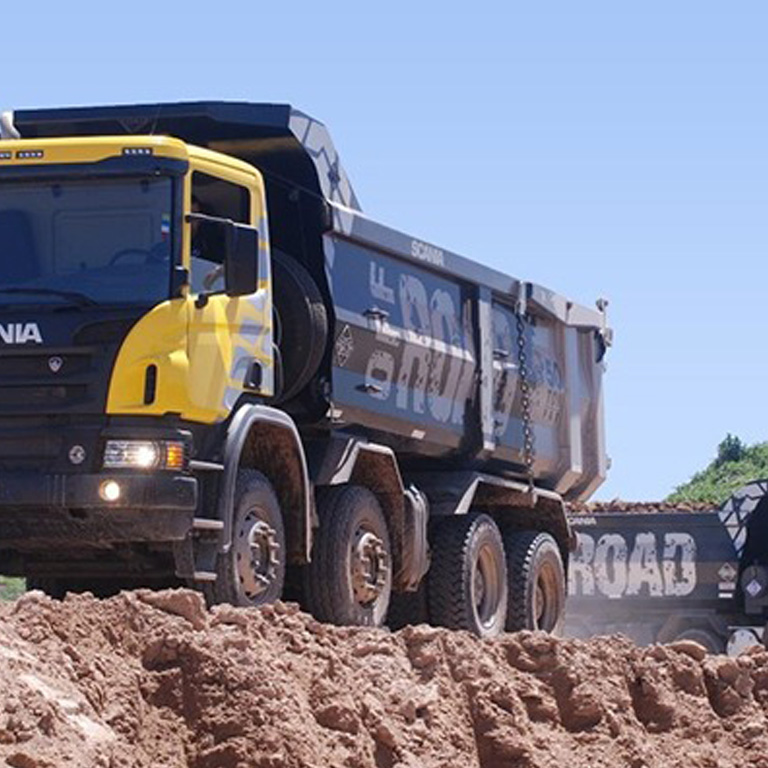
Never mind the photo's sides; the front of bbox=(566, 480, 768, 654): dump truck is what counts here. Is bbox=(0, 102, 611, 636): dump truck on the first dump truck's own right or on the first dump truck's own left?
on the first dump truck's own right

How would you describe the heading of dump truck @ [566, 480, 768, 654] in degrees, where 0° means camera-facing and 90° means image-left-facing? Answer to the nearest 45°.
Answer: approximately 270°

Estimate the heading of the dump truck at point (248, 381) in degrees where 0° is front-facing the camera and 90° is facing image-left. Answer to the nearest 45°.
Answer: approximately 45°

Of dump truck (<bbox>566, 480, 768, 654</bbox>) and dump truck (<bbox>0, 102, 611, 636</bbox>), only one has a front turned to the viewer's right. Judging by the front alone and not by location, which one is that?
dump truck (<bbox>566, 480, 768, 654</bbox>)

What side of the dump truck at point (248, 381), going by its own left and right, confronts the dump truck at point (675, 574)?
back

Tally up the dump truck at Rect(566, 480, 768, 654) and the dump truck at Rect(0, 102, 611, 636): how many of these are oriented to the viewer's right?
1
